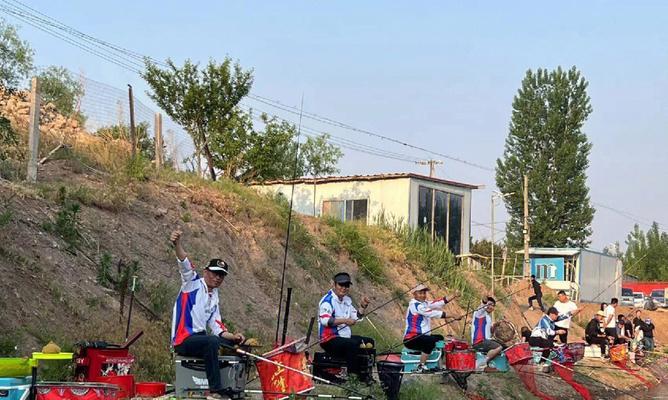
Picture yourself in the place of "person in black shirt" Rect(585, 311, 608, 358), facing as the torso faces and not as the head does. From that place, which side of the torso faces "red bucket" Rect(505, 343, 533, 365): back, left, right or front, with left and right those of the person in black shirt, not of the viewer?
right

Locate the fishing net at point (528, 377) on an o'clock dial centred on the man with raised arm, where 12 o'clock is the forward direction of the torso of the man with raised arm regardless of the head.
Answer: The fishing net is roughly at 9 o'clock from the man with raised arm.

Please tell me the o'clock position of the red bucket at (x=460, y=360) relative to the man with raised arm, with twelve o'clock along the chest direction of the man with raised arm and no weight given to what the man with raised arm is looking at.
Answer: The red bucket is roughly at 9 o'clock from the man with raised arm.

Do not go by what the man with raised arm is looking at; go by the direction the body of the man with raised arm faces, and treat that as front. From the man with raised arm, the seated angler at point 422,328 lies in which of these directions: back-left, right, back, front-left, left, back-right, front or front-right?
left

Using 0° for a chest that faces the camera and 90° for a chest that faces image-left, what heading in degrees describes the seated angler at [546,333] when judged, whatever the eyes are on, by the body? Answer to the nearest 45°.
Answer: approximately 270°

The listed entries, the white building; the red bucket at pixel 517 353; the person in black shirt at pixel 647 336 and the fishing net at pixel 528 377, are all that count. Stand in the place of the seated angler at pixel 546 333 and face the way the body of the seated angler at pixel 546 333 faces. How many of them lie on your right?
2
